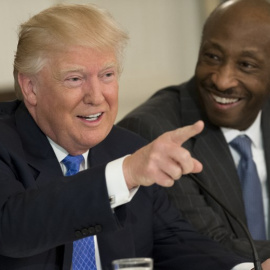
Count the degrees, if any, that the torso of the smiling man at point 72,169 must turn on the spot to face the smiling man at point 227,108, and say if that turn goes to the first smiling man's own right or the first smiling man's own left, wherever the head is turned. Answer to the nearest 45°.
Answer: approximately 90° to the first smiling man's own left

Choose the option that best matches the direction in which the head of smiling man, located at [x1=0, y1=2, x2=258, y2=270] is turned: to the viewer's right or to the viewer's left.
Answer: to the viewer's right

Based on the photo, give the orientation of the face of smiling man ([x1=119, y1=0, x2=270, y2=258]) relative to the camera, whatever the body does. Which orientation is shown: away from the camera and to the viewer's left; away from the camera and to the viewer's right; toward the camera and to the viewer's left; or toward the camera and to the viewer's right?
toward the camera and to the viewer's left

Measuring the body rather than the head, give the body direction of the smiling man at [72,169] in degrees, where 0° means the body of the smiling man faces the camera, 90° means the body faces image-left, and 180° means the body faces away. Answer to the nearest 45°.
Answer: approximately 315°
